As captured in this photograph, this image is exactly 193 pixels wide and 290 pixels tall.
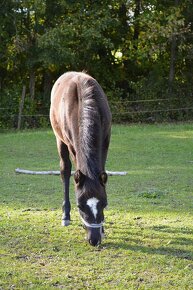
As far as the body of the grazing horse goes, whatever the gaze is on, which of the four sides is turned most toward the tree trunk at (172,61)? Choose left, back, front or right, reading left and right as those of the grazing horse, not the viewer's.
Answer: back

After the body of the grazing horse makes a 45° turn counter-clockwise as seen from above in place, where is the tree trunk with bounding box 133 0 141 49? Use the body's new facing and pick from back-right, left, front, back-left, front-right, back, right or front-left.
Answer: back-left

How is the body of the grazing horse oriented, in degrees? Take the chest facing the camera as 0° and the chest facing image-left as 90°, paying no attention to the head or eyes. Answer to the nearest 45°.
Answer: approximately 0°
